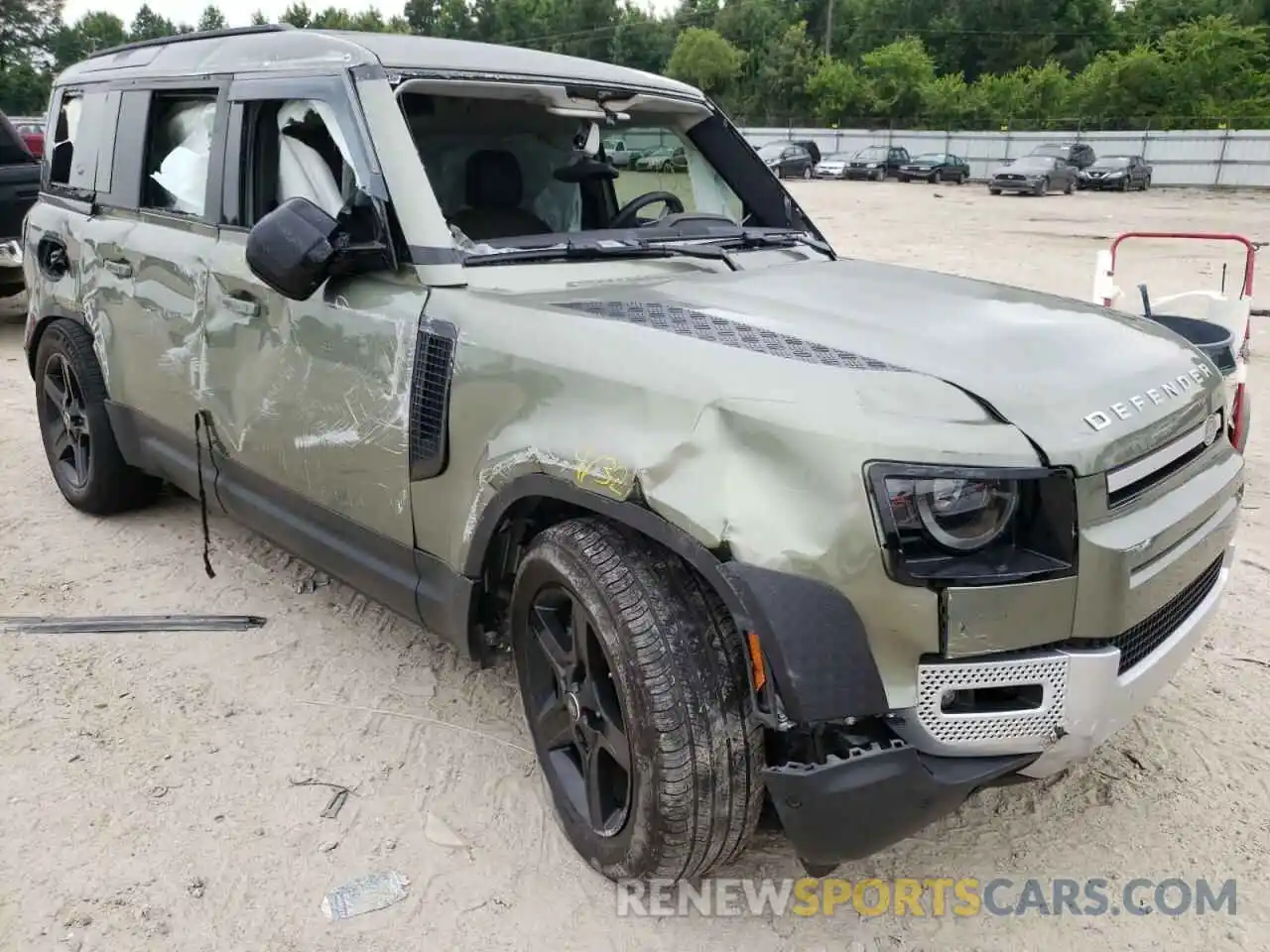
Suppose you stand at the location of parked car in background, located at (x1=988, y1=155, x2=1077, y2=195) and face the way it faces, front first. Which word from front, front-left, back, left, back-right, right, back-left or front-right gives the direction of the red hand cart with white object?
front-left

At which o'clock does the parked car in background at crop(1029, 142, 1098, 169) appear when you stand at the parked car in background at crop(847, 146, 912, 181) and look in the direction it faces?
the parked car in background at crop(1029, 142, 1098, 169) is roughly at 8 o'clock from the parked car in background at crop(847, 146, 912, 181).

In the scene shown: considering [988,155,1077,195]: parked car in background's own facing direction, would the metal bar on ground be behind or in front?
in front

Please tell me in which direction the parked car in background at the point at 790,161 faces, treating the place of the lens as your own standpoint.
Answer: facing the viewer and to the left of the viewer

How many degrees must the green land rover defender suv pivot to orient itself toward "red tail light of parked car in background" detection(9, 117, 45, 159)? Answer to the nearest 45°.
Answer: approximately 180°

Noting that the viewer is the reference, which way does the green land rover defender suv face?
facing the viewer and to the right of the viewer

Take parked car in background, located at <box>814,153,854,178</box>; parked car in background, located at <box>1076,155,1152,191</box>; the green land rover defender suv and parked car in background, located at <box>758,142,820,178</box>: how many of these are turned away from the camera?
0

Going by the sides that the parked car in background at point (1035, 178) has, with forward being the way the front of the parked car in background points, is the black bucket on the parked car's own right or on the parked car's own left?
on the parked car's own left

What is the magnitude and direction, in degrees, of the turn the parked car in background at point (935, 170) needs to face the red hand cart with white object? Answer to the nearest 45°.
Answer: approximately 45° to its left

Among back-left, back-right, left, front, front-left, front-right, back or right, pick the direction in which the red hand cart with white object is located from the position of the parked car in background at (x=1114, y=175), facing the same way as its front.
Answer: front-left
